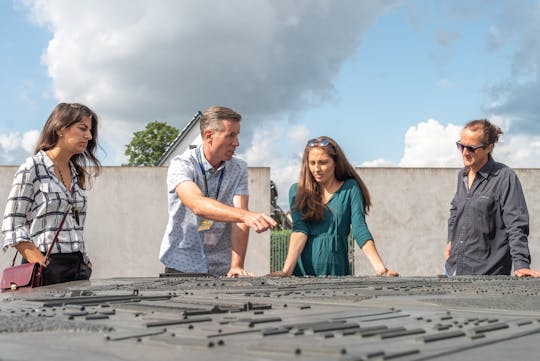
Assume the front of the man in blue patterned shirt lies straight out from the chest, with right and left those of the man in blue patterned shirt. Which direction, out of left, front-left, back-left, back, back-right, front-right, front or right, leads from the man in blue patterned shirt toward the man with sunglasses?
front-left

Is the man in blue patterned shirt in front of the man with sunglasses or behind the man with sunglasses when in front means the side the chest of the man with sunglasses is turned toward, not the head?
in front

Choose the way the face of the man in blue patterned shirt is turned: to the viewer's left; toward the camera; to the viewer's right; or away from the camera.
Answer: to the viewer's right

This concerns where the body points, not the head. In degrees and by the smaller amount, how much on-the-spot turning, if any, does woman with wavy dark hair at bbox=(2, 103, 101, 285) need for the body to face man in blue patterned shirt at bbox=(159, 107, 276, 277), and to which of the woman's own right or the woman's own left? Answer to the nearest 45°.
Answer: approximately 45° to the woman's own left

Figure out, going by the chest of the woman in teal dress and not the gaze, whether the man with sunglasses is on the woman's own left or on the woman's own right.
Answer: on the woman's own left

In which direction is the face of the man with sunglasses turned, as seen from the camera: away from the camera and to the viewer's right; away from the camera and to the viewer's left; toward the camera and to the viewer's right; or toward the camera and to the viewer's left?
toward the camera and to the viewer's left

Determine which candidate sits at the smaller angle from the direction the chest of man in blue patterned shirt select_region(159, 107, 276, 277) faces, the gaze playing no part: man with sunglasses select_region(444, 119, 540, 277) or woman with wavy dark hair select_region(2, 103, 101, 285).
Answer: the man with sunglasses

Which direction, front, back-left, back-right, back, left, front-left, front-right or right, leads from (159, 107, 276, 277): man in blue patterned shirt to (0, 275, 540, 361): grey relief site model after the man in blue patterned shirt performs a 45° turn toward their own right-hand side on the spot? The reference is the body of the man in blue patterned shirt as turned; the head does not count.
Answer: front

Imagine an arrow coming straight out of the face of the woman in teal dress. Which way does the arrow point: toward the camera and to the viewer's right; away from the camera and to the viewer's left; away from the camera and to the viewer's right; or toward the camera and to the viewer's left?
toward the camera and to the viewer's left

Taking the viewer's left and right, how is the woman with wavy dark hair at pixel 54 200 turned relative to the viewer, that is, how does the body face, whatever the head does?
facing the viewer and to the right of the viewer

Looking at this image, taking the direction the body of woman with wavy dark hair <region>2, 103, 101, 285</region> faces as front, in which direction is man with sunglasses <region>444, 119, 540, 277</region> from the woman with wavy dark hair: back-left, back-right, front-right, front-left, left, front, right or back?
front-left

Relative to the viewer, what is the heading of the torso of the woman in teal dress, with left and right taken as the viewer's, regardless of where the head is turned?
facing the viewer

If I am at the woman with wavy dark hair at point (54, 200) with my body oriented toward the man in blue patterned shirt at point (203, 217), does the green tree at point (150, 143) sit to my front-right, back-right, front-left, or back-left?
front-left

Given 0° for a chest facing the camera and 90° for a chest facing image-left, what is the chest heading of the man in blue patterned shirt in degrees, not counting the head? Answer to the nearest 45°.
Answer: approximately 315°

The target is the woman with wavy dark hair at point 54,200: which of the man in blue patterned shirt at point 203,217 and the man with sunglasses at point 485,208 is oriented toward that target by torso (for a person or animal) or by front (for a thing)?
the man with sunglasses

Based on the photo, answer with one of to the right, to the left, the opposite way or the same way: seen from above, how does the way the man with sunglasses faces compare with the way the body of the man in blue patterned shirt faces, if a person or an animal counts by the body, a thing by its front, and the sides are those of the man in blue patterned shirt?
to the right

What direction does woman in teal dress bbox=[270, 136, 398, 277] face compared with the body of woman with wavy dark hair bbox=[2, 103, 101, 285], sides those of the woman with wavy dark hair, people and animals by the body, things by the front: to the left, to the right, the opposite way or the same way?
to the right

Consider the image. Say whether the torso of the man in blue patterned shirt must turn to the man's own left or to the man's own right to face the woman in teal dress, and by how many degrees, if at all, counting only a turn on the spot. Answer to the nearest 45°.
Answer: approximately 45° to the man's own left

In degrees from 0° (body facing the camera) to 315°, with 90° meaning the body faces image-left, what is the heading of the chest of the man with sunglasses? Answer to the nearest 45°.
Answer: approximately 45°
